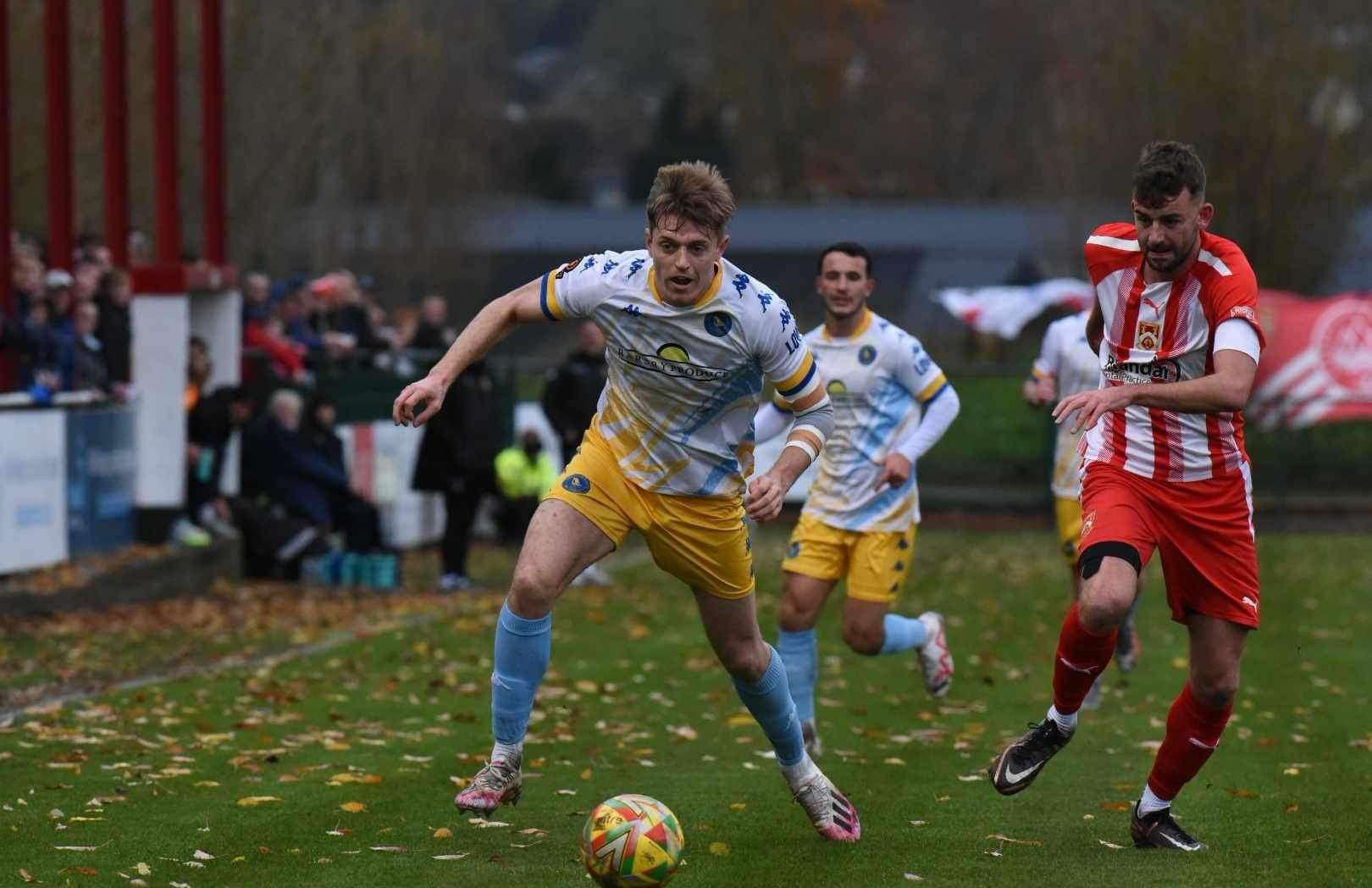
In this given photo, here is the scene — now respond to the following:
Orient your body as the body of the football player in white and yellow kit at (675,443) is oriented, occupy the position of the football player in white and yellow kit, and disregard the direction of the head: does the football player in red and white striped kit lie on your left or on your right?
on your left

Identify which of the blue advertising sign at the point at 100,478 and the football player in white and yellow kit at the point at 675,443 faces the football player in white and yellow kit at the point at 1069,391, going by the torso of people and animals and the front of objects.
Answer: the blue advertising sign

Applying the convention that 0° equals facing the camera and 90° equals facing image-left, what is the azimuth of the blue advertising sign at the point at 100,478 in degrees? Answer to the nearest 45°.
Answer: approximately 315°

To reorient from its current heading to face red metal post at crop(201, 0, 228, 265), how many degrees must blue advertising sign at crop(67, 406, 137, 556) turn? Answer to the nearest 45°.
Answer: approximately 135° to its left

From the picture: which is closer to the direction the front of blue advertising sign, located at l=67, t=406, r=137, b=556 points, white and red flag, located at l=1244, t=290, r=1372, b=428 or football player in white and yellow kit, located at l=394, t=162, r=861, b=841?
the football player in white and yellow kit
